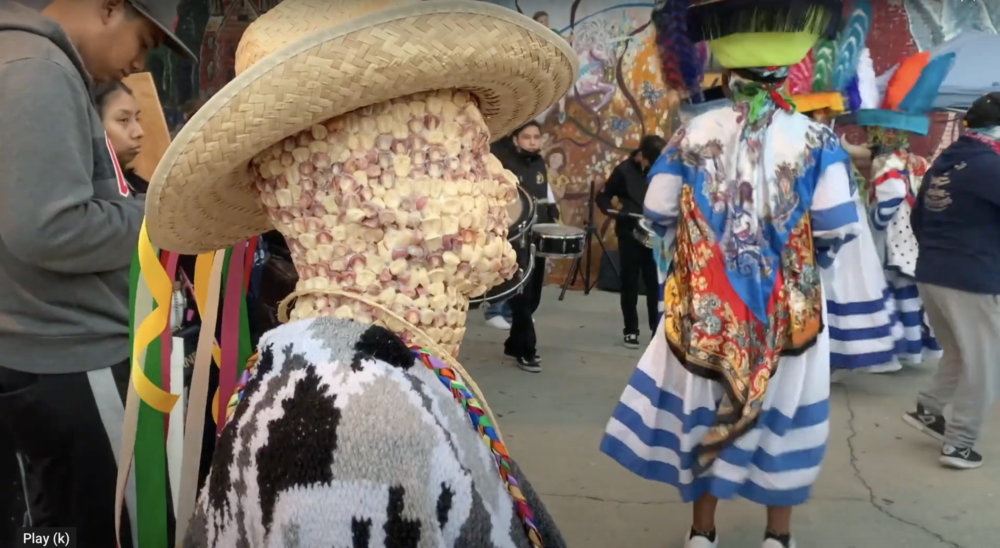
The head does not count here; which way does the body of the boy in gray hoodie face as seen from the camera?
to the viewer's right

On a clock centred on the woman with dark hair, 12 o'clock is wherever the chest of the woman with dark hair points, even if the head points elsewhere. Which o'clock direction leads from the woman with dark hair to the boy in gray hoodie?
The boy in gray hoodie is roughly at 2 o'clock from the woman with dark hair.

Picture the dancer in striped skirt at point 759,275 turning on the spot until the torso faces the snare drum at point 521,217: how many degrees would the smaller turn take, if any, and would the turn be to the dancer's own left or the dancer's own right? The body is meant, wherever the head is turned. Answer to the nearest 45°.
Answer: approximately 45° to the dancer's own left

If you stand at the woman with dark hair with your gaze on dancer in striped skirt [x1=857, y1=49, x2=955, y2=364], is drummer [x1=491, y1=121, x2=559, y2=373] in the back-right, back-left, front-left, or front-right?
front-left

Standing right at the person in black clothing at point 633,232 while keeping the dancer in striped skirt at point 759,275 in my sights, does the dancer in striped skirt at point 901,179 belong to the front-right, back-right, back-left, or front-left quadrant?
front-left

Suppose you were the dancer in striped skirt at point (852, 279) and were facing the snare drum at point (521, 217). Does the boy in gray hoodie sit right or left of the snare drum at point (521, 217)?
left

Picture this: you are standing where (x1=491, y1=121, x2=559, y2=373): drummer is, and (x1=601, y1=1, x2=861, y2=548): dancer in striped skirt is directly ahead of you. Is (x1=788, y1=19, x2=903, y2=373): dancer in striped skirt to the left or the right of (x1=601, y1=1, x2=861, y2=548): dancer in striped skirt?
left

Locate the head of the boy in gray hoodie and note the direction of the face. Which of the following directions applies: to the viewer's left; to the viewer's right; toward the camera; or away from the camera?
to the viewer's right

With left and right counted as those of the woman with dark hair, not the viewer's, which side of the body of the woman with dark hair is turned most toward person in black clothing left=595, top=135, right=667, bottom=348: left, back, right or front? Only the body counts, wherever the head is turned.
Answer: left

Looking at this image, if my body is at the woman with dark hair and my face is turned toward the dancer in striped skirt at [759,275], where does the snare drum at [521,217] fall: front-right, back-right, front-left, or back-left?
front-left

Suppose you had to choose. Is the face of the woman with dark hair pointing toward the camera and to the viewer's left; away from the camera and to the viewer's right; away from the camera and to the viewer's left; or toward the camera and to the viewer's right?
toward the camera and to the viewer's right

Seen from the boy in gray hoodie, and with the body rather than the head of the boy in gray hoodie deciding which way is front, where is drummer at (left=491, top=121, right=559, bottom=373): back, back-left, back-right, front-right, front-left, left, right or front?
front-left

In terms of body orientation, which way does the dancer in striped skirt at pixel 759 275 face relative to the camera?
away from the camera
